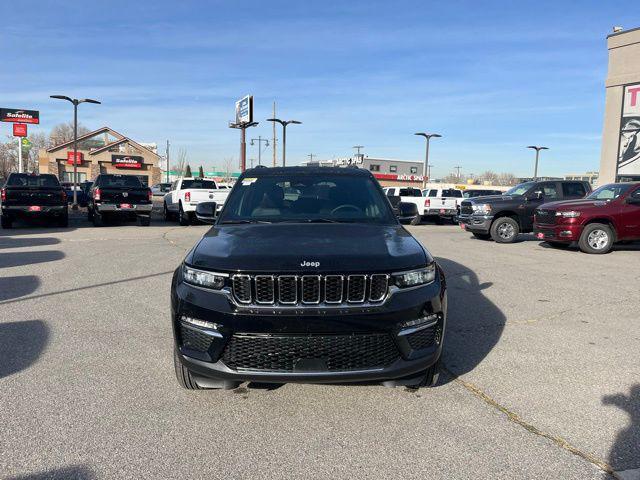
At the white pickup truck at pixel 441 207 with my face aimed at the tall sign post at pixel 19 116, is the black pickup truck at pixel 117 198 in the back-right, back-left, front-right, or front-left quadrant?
front-left

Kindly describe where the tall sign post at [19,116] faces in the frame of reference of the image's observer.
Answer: facing the viewer

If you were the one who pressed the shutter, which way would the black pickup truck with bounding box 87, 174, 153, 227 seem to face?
facing away from the viewer

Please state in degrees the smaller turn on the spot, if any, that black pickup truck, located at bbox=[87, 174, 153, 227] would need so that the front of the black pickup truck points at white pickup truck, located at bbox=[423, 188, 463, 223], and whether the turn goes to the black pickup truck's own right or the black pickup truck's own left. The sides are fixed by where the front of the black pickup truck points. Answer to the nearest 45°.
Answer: approximately 90° to the black pickup truck's own right

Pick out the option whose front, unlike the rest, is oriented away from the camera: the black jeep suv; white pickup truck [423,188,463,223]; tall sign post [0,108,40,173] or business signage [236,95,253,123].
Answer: the white pickup truck

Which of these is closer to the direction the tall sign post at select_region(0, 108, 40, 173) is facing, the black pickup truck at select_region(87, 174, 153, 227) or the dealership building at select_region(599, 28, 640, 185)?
the black pickup truck

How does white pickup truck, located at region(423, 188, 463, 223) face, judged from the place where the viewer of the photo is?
facing away from the viewer

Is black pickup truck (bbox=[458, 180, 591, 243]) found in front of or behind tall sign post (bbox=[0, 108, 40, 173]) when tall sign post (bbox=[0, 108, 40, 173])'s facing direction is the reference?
in front

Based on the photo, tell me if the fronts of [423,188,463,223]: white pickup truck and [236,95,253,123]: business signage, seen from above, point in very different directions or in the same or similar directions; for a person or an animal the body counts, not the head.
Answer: very different directions

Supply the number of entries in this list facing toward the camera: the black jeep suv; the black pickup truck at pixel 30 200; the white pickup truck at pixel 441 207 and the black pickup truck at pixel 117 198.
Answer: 1

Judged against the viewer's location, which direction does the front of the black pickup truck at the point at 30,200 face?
facing away from the viewer

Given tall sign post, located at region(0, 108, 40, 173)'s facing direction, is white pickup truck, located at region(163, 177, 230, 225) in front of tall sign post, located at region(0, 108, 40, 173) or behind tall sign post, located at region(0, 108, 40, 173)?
in front

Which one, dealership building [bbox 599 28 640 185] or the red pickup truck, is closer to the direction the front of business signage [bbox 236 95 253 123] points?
the red pickup truck
